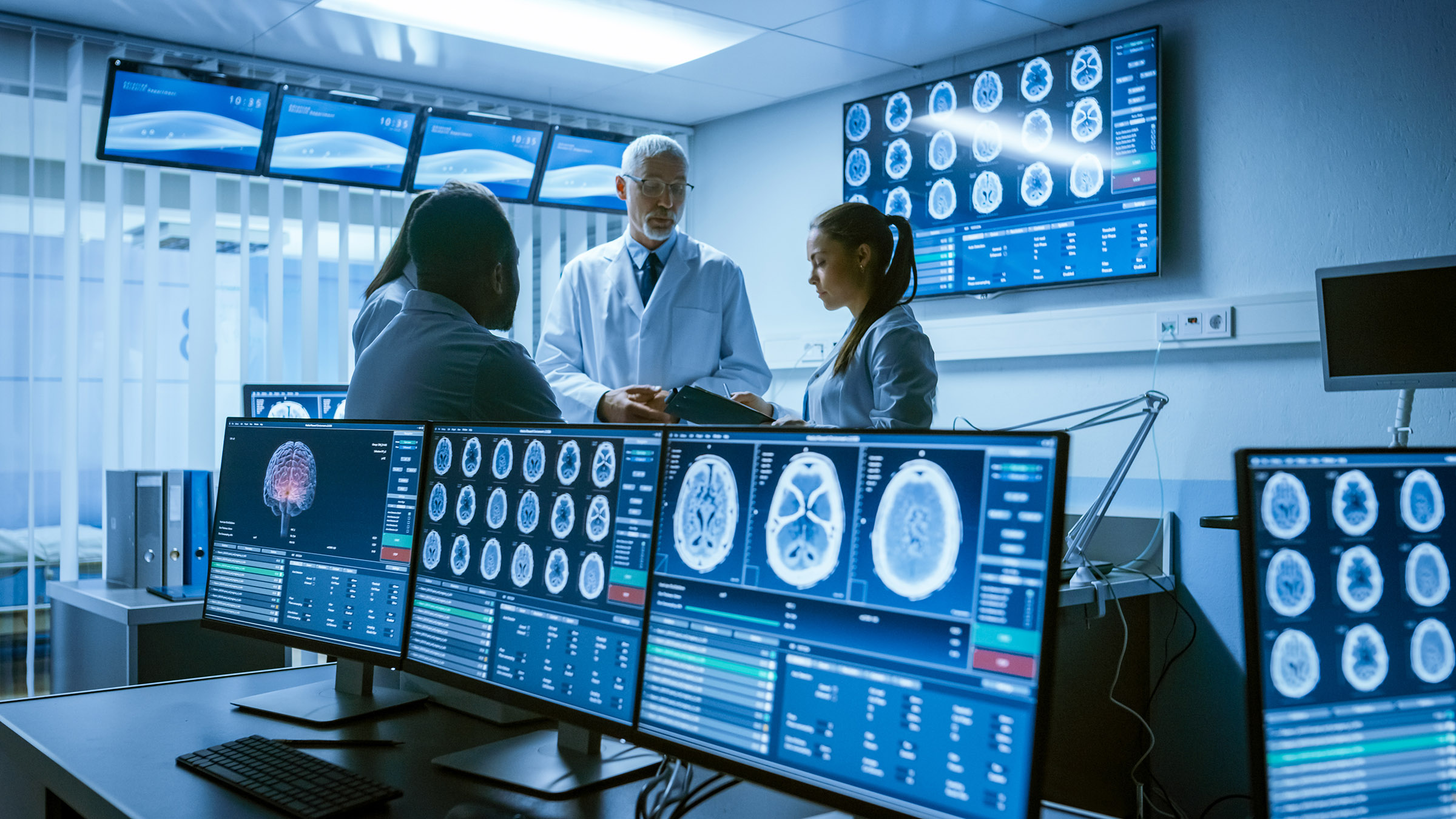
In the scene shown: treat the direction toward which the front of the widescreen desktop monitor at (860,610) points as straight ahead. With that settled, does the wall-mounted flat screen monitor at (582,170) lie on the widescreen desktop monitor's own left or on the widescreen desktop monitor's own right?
on the widescreen desktop monitor's own right

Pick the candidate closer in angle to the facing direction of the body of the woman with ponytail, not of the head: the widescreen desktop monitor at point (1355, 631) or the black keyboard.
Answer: the black keyboard

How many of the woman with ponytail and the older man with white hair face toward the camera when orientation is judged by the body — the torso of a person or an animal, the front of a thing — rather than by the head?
1

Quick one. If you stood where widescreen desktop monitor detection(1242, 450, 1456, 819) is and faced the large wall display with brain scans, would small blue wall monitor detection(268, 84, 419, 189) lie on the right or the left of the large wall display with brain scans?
left

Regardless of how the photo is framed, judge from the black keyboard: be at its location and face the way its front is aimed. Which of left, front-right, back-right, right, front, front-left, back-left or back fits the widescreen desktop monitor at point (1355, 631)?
left

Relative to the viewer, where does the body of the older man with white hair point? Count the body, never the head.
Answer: toward the camera

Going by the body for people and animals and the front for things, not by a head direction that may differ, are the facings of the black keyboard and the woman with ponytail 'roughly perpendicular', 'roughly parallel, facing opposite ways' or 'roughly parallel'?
roughly perpendicular

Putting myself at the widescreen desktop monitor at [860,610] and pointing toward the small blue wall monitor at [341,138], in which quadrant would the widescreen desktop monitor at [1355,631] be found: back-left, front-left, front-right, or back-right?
back-right

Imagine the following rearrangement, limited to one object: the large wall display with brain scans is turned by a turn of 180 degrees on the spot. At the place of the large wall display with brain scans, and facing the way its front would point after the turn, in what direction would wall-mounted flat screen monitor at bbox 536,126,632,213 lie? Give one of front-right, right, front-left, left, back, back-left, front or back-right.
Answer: back-left

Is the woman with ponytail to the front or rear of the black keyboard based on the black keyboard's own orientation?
to the rear

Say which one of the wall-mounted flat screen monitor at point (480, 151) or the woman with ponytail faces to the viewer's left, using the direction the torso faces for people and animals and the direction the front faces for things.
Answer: the woman with ponytail

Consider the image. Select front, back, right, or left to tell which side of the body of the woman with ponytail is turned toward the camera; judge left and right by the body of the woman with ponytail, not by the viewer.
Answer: left

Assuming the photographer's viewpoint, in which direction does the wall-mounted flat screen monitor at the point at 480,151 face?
facing the viewer and to the right of the viewer

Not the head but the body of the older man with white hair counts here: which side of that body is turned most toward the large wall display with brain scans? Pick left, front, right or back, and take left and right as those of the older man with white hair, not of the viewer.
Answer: left

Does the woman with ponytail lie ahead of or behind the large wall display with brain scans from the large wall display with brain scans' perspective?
ahead
